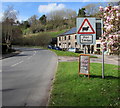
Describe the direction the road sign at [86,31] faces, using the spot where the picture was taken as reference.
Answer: facing the viewer
